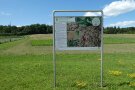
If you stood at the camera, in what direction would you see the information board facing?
facing the viewer
